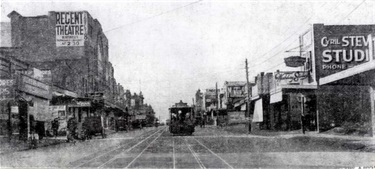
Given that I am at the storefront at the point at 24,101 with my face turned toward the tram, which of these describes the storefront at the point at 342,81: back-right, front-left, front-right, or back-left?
front-right

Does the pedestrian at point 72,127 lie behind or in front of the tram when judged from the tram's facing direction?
in front

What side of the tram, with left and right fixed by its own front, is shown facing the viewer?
front
